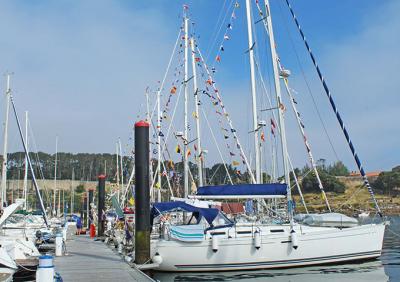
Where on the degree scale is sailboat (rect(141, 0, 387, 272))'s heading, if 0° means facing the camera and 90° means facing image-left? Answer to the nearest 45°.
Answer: approximately 270°

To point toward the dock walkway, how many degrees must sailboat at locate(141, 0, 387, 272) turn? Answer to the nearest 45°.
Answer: approximately 135° to its right

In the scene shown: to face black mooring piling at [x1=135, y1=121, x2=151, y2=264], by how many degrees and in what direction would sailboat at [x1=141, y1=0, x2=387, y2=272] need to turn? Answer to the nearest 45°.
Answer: approximately 135° to its right
